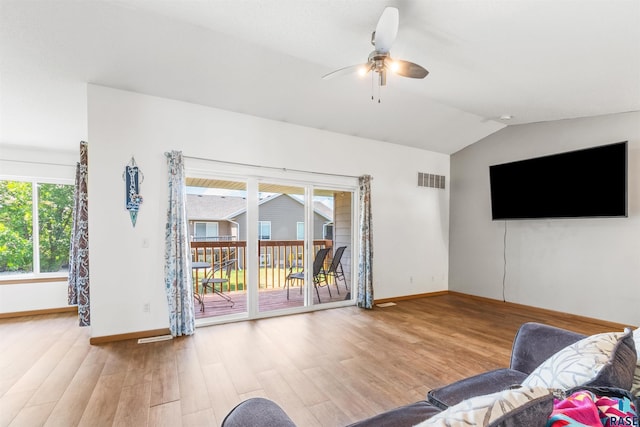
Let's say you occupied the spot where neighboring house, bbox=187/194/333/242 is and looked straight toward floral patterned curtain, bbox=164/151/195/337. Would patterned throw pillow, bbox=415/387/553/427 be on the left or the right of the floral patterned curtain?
left

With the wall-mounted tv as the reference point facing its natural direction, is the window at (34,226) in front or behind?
in front

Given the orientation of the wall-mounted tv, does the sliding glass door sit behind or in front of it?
in front

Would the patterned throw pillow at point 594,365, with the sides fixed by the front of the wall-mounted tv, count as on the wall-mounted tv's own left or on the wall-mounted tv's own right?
on the wall-mounted tv's own left

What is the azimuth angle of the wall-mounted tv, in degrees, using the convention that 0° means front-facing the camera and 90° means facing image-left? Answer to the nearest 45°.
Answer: approximately 45°

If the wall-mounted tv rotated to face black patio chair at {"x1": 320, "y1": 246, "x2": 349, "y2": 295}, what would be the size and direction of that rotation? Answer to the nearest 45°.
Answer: approximately 45° to its right
